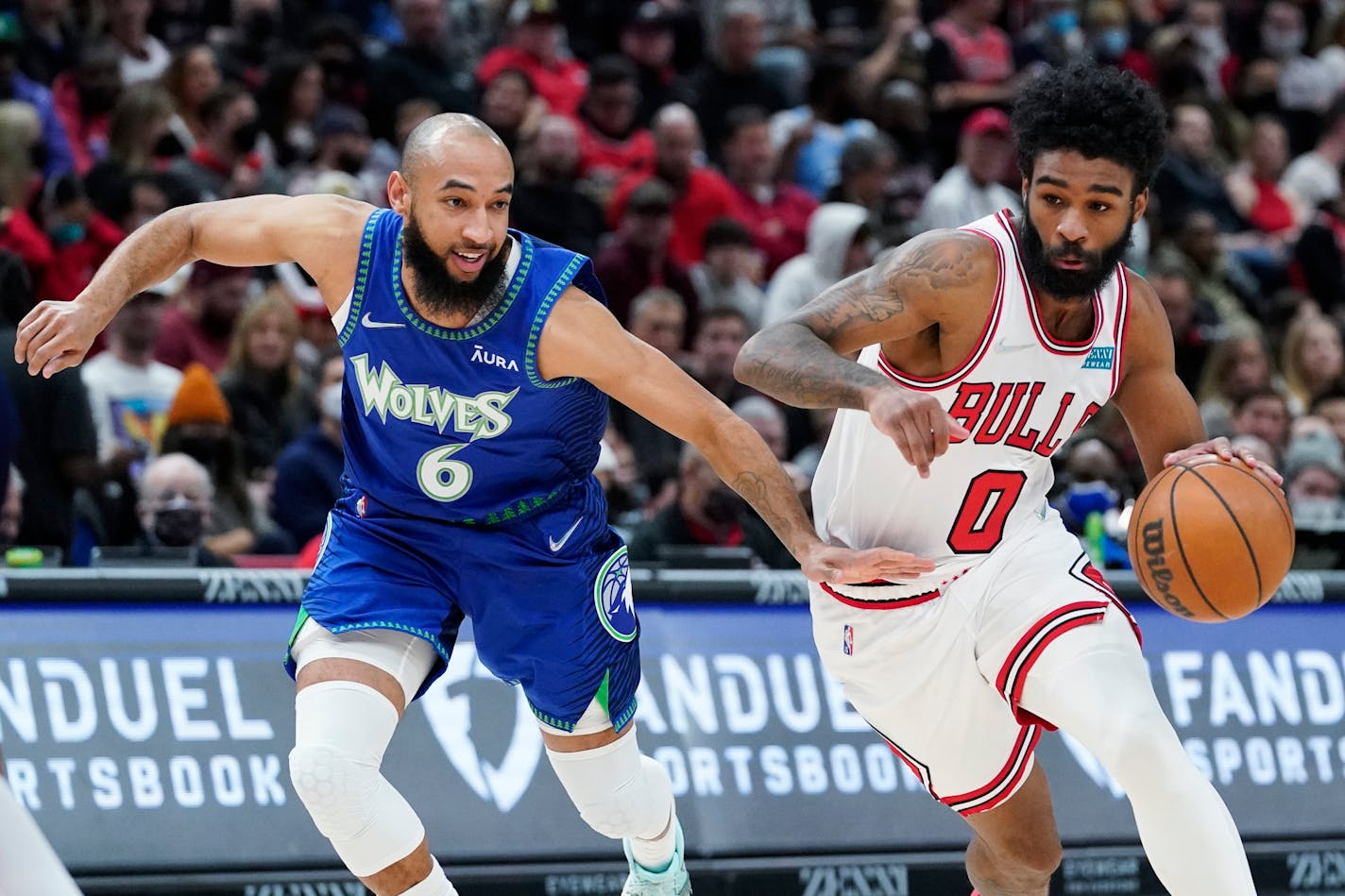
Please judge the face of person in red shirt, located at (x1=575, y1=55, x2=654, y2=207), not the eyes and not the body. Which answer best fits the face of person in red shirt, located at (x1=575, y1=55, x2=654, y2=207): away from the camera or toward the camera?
toward the camera

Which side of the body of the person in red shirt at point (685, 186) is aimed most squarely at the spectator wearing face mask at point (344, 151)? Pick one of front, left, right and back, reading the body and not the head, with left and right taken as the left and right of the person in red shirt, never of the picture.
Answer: right

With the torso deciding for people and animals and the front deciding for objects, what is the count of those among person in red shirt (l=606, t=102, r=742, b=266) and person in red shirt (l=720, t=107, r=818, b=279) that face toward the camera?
2

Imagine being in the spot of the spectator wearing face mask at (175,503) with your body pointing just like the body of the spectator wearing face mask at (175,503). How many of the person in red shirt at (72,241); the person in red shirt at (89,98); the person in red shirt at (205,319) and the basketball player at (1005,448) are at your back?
3

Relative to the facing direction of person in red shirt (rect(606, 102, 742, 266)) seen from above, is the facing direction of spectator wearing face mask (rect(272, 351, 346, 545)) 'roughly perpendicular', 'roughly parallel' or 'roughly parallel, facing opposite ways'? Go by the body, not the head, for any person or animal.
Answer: roughly parallel

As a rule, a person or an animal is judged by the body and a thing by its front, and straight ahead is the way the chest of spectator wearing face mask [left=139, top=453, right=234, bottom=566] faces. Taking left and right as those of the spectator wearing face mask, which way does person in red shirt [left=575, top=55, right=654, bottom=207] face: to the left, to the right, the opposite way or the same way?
the same way

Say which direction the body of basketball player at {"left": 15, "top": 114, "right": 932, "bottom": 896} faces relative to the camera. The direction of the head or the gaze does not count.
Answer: toward the camera

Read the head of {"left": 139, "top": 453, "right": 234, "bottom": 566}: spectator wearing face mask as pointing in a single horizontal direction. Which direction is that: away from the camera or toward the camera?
toward the camera

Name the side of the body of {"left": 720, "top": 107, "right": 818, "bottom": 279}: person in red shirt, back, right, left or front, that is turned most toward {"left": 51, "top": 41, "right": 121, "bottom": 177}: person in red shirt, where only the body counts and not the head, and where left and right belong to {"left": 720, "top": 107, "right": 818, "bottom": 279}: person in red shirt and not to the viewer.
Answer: right

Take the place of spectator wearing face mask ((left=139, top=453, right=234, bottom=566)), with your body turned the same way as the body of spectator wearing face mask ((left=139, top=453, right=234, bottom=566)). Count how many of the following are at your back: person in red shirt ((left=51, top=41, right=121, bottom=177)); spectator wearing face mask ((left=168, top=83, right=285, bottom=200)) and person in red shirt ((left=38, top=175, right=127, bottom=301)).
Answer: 3

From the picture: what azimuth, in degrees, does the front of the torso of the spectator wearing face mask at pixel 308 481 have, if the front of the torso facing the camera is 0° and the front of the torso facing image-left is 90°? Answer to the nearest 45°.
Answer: approximately 0°

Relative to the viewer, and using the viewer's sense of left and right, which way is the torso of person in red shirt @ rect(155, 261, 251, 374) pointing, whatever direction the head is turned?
facing the viewer and to the right of the viewer

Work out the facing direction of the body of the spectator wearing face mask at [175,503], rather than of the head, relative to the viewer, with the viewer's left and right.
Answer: facing the viewer

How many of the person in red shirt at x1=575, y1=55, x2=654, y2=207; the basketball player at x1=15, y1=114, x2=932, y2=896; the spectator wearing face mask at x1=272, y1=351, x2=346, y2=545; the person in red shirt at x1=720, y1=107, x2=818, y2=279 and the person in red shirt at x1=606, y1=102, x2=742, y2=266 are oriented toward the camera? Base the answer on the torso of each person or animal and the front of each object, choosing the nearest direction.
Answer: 5

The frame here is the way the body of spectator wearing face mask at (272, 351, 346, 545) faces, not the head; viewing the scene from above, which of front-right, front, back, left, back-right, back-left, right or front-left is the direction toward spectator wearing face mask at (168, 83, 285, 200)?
back

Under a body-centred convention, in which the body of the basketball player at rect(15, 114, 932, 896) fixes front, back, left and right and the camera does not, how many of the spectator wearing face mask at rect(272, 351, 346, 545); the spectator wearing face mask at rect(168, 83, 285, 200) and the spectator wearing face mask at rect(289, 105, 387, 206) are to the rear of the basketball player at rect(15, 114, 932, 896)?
3

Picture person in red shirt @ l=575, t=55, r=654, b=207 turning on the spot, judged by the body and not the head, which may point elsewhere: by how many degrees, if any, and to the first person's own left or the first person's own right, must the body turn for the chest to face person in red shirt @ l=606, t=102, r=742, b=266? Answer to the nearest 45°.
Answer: approximately 45° to the first person's own left
